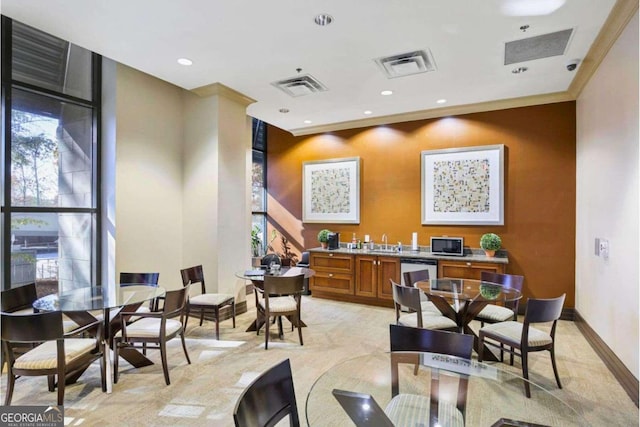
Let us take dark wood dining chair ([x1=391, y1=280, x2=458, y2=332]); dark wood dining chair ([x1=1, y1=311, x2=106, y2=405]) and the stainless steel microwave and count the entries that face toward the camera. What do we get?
1

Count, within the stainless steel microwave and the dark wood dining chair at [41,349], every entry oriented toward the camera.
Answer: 1

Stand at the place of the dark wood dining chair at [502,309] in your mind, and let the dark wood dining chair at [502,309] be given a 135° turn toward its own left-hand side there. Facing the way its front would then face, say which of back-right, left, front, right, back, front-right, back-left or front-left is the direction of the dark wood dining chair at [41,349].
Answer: back-right

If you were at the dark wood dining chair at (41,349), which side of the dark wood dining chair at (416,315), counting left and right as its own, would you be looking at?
back

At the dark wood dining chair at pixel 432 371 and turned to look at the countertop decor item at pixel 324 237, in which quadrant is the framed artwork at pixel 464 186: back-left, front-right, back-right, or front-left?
front-right

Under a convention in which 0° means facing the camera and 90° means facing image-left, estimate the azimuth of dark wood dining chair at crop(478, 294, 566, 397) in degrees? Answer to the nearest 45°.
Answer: approximately 135°

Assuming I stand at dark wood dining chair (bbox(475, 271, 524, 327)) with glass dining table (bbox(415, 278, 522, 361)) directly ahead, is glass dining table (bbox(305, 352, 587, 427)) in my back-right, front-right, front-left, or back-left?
front-left

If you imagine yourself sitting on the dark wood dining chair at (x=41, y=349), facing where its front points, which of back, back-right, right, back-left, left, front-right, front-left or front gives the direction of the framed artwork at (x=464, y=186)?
front-right

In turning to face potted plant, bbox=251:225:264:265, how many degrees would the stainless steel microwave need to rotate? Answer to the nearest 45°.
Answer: approximately 90° to its right

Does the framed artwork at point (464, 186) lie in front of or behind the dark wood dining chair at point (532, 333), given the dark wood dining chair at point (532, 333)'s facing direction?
in front

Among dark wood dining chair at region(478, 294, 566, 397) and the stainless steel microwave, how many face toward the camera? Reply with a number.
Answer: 1

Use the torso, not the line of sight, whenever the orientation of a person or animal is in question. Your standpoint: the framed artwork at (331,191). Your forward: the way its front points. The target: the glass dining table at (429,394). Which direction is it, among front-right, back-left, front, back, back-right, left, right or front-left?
front-left

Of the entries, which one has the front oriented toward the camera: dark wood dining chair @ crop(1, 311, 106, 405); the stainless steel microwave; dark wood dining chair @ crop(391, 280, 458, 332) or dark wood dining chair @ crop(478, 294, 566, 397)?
the stainless steel microwave

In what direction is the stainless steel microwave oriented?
toward the camera

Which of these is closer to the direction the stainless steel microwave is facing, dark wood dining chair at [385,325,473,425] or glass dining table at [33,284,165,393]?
the dark wood dining chair

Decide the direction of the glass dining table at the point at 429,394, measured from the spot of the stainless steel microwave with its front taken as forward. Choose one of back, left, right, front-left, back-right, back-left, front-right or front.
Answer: front

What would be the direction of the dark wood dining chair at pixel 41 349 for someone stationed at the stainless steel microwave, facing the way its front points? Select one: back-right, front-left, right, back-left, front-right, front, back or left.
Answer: front-right

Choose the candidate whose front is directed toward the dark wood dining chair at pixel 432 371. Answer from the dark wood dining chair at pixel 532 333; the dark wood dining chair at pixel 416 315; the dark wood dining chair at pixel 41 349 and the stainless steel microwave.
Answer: the stainless steel microwave

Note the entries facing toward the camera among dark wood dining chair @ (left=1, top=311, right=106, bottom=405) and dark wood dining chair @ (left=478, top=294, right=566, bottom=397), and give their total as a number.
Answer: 0

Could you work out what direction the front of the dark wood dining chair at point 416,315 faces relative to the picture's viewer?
facing away from the viewer and to the right of the viewer

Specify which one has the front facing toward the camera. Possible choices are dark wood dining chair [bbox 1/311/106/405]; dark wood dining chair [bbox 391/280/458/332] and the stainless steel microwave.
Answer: the stainless steel microwave

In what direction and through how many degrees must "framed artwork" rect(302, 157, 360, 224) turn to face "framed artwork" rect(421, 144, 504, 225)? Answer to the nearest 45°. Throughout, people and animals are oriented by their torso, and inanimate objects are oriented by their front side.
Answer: approximately 90° to its left
